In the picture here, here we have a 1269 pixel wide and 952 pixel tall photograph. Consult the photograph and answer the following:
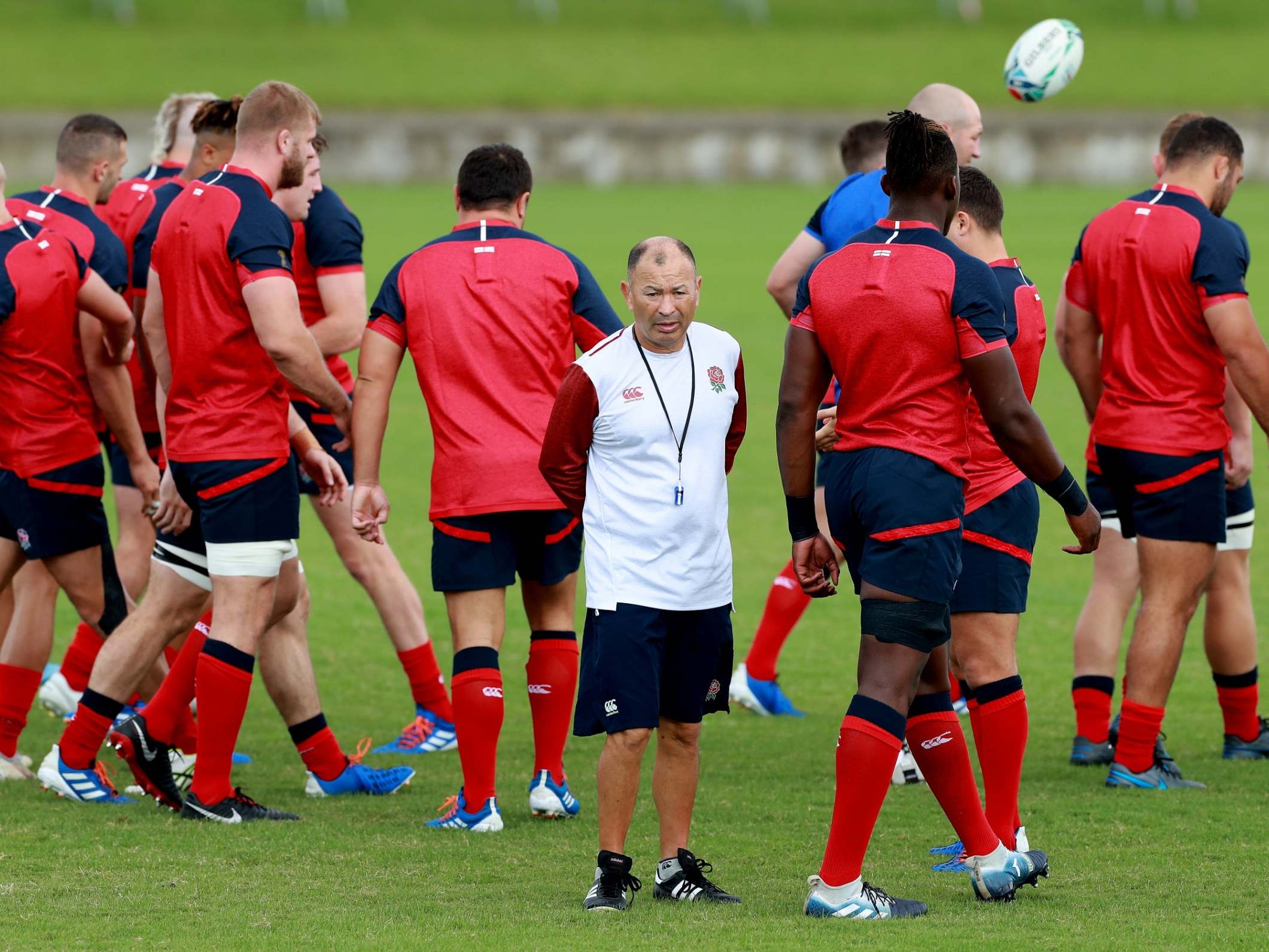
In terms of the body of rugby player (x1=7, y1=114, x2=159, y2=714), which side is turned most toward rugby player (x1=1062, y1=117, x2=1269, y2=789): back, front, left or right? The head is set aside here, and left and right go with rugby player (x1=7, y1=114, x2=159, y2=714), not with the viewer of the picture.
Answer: right

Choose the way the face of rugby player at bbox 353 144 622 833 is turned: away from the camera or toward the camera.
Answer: away from the camera

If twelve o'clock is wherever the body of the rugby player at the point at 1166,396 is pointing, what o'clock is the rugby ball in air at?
The rugby ball in air is roughly at 10 o'clock from the rugby player.

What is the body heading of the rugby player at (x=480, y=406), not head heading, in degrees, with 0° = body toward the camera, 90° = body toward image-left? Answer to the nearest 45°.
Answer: approximately 180°

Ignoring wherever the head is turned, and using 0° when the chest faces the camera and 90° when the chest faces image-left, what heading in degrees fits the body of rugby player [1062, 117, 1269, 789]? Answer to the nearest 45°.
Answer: approximately 225°

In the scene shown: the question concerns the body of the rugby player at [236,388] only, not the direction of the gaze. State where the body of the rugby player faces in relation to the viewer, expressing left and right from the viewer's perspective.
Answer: facing away from the viewer and to the right of the viewer

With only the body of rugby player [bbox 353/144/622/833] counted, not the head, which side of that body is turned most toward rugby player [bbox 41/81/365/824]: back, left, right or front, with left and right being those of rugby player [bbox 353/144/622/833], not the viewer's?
left

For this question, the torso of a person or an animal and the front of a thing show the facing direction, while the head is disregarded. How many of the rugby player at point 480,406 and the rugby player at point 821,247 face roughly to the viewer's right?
1

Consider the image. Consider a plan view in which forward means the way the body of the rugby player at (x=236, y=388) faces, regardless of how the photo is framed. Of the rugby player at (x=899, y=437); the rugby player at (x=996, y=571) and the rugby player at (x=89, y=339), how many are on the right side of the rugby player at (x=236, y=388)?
2

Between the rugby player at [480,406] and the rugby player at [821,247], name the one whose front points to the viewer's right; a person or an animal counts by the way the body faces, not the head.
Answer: the rugby player at [821,247]

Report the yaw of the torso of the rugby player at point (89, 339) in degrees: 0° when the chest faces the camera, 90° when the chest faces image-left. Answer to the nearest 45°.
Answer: approximately 225°
